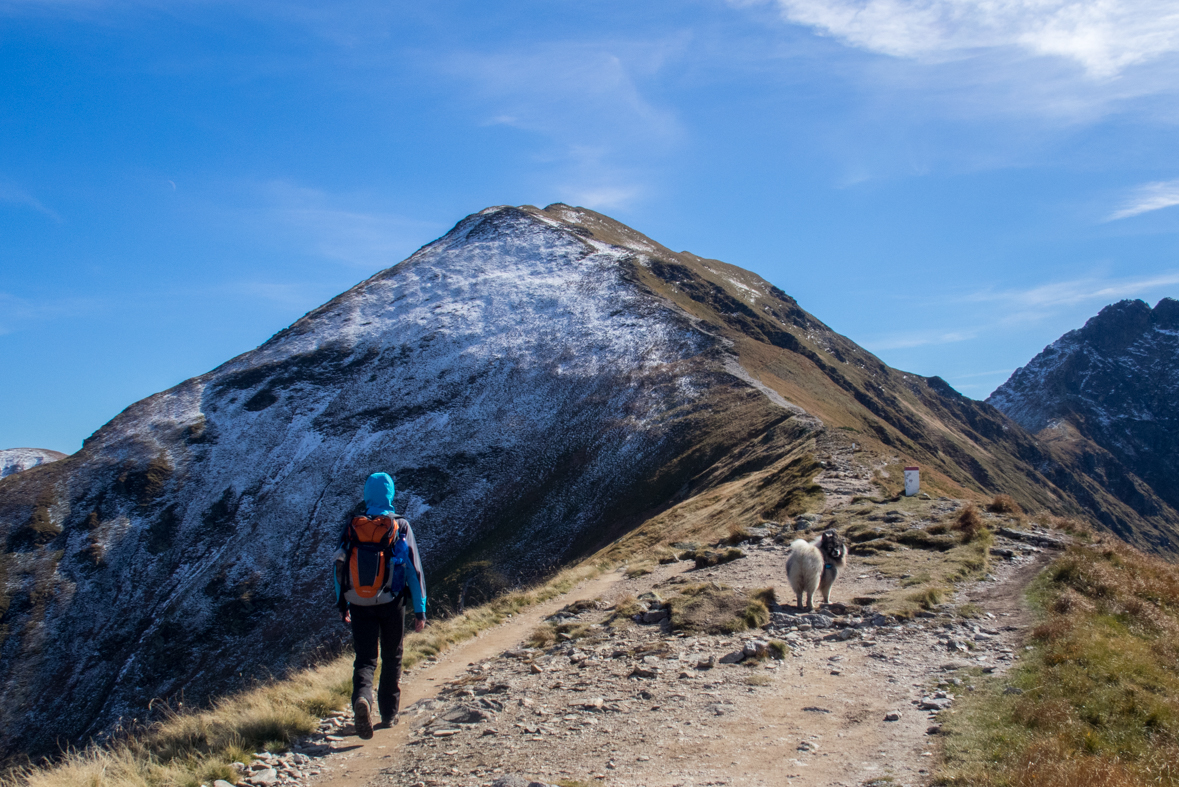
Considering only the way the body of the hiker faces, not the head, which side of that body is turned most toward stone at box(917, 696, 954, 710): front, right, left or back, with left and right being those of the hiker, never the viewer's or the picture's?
right

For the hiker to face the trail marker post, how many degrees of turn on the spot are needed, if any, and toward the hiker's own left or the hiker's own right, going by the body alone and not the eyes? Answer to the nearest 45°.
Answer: approximately 45° to the hiker's own right

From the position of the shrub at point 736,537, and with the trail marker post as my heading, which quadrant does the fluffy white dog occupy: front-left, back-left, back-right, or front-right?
back-right

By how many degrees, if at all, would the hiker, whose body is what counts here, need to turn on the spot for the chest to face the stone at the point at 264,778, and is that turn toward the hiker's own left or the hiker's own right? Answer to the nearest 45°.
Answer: approximately 135° to the hiker's own left

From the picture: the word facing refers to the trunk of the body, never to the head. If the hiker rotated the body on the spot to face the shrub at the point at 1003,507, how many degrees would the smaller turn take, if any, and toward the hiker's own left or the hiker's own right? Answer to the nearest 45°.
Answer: approximately 45° to the hiker's own right

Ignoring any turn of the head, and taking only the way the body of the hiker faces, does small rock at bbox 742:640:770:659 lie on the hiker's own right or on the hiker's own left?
on the hiker's own right

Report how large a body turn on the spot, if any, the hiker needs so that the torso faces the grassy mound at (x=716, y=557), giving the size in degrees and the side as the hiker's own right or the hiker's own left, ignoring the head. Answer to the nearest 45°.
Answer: approximately 45° to the hiker's own right

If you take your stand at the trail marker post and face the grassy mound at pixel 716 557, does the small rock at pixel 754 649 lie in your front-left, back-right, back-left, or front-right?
front-left

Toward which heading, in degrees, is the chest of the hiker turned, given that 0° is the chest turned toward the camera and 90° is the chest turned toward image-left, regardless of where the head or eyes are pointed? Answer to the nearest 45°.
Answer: approximately 180°

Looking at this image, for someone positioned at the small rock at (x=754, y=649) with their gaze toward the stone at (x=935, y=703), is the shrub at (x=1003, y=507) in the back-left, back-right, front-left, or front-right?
back-left
